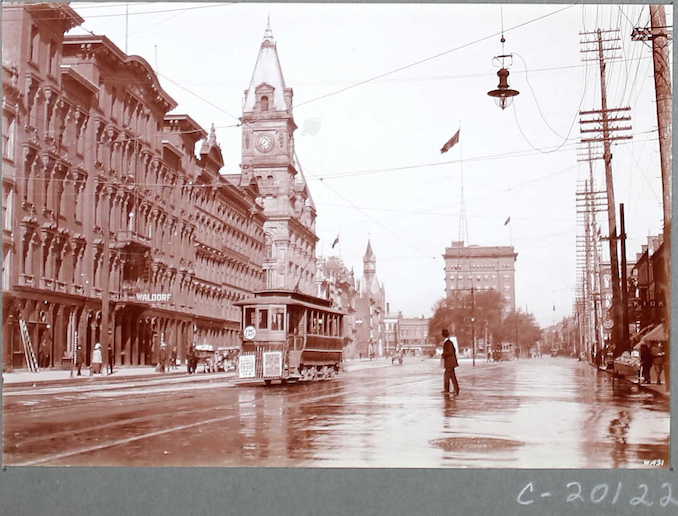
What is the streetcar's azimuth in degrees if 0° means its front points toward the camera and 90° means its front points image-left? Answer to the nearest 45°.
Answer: approximately 45°

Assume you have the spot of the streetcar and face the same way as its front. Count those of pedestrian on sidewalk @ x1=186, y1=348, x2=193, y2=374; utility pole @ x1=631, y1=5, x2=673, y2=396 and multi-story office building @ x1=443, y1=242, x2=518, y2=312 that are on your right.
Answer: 1

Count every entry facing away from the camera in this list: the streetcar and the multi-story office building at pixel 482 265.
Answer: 0

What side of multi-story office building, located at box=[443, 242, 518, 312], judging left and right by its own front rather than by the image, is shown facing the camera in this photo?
front

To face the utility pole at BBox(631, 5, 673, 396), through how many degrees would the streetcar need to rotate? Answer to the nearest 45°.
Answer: approximately 90° to its left

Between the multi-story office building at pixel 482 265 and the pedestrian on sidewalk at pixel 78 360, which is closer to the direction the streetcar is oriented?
the pedestrian on sidewalk

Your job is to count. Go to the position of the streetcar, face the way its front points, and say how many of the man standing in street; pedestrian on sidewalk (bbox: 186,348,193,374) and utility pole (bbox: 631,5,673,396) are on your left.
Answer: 2

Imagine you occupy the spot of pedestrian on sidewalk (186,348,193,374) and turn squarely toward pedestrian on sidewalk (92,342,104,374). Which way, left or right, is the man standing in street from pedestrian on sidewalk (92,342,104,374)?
left
